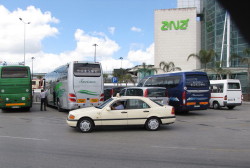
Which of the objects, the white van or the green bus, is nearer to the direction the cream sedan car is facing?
the green bus

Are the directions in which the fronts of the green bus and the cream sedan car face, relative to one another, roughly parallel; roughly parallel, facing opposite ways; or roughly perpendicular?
roughly perpendicular

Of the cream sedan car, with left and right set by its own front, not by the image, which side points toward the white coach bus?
right

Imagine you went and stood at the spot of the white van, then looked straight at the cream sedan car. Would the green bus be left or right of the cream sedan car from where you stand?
right

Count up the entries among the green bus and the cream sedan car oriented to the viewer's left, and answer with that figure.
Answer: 1

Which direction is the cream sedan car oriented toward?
to the viewer's left

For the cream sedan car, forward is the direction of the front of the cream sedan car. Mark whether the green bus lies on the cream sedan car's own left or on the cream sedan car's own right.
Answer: on the cream sedan car's own right
